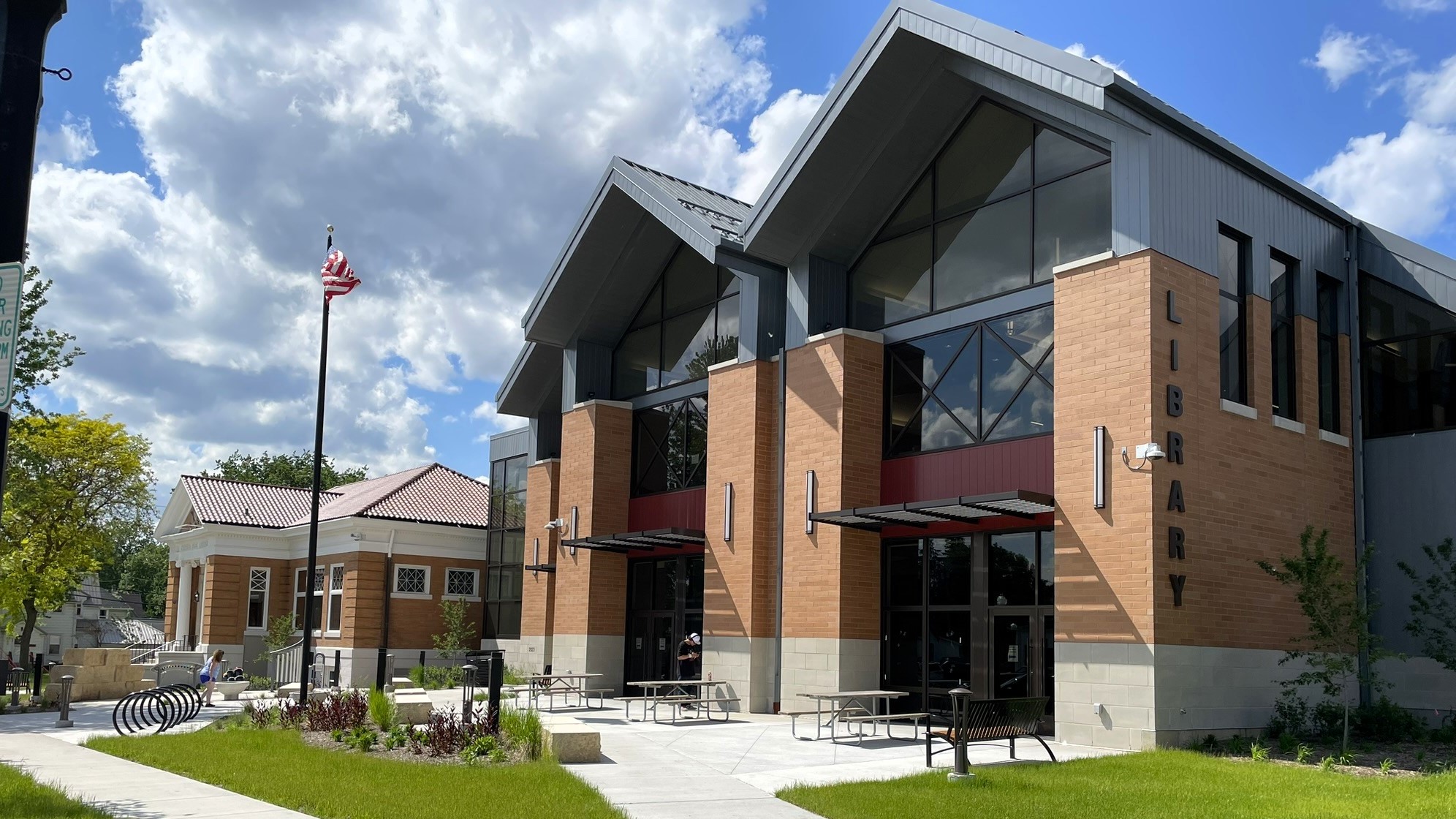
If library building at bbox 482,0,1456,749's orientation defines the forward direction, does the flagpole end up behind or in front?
in front

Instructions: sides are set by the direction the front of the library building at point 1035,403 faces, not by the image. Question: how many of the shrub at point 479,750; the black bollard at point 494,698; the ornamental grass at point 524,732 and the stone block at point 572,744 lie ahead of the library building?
4

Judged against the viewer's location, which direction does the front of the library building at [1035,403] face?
facing the viewer and to the left of the viewer

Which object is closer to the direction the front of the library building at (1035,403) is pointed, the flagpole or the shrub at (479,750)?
the shrub

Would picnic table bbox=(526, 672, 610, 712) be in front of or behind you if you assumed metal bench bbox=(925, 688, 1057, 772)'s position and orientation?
in front

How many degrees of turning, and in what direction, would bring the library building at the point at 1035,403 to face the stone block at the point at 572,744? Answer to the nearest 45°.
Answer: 0° — it already faces it

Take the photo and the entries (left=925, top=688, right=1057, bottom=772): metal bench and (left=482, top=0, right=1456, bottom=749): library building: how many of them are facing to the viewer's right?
0
